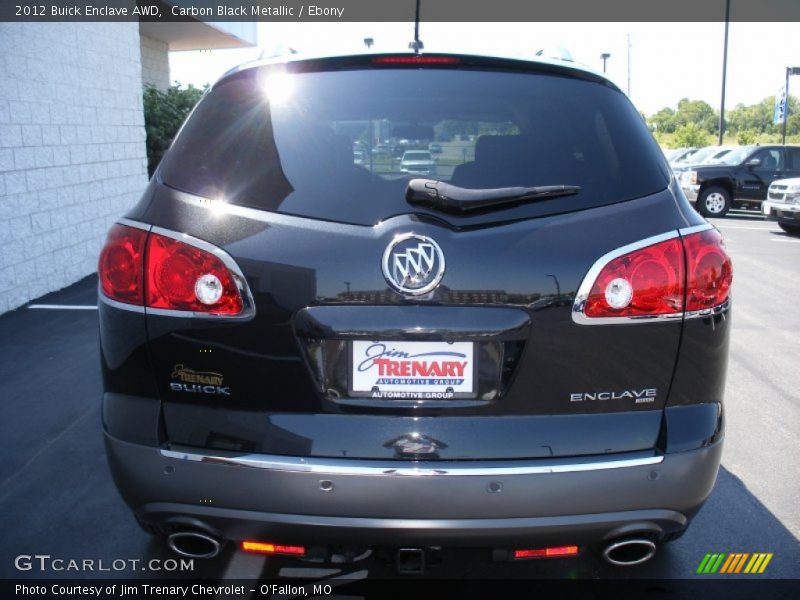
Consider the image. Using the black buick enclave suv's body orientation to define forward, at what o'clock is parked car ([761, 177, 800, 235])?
The parked car is roughly at 1 o'clock from the black buick enclave suv.

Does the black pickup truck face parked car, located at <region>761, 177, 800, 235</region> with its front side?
no

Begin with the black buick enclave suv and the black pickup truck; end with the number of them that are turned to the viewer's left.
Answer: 1

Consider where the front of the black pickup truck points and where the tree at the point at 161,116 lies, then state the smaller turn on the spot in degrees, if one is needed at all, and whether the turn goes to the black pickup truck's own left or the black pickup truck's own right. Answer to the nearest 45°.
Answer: approximately 45° to the black pickup truck's own left

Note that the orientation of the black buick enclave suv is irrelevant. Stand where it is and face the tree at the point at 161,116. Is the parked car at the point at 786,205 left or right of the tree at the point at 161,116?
right

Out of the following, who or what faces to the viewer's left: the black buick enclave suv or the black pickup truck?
the black pickup truck

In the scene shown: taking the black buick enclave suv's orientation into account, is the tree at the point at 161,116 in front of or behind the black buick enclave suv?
in front

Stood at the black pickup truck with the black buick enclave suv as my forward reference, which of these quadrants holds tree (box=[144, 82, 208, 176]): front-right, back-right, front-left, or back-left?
front-right

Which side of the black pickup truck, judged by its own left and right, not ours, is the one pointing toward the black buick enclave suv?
left

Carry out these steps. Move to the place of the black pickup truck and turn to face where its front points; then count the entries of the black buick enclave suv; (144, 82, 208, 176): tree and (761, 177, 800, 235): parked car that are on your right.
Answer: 0

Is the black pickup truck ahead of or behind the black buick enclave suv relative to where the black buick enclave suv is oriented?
ahead

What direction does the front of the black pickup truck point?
to the viewer's left

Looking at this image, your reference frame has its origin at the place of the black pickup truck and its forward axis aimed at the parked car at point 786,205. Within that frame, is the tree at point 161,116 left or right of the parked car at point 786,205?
right

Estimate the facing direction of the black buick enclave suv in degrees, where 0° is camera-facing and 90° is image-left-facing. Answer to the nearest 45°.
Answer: approximately 180°

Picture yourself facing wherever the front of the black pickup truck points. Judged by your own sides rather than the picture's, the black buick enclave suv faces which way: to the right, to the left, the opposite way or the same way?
to the right
